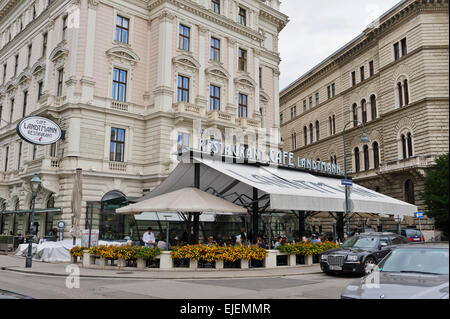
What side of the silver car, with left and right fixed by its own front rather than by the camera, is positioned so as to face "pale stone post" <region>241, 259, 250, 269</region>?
right

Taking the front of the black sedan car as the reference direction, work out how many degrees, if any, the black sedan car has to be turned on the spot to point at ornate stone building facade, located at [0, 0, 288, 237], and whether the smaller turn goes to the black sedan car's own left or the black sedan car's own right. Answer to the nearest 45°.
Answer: approximately 90° to the black sedan car's own right

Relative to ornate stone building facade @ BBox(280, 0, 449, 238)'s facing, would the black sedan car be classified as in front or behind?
in front

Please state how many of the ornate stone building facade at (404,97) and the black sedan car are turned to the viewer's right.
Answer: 0

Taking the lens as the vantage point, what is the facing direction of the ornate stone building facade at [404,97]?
facing the viewer and to the left of the viewer

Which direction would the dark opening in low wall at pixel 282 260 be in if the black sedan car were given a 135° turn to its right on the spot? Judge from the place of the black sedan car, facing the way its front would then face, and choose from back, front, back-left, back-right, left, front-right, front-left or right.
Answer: front-left

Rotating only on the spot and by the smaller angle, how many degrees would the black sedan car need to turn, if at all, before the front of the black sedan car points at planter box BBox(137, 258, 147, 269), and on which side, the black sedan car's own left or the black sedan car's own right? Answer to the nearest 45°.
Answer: approximately 45° to the black sedan car's own right

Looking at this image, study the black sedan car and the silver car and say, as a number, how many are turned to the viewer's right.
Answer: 0

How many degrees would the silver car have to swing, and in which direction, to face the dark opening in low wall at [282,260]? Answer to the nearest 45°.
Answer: approximately 90° to its right

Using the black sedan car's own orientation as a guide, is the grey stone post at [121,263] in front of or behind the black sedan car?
in front

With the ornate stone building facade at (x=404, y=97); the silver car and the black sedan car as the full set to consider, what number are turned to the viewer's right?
0

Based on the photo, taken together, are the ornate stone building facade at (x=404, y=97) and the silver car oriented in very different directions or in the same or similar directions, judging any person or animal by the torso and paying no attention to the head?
same or similar directions

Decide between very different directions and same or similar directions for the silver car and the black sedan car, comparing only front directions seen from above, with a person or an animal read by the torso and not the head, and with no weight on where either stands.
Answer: same or similar directions
